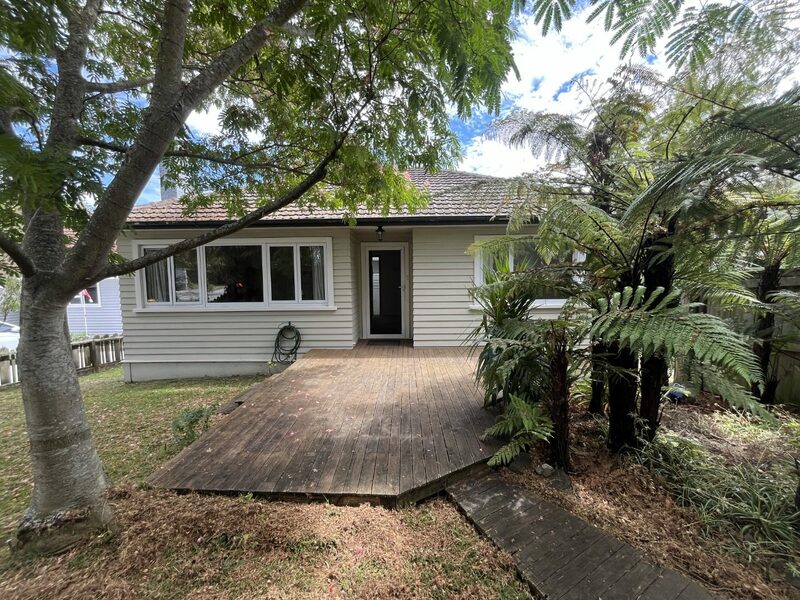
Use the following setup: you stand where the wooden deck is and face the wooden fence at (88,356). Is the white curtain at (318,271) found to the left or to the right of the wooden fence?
right

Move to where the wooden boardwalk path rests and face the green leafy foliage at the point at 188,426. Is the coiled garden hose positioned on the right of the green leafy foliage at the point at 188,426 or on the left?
right

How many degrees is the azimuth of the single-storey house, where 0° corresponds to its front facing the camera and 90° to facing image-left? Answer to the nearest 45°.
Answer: approximately 0°

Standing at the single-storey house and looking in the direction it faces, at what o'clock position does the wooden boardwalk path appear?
The wooden boardwalk path is roughly at 11 o'clock from the single-storey house.

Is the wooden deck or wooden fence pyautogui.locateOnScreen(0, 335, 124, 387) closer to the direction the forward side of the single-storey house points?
the wooden deck

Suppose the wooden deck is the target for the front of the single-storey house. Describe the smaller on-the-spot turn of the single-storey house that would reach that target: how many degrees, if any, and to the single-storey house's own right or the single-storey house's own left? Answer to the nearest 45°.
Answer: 0° — it already faces it

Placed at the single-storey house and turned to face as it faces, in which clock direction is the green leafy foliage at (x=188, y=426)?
The green leafy foliage is roughly at 12 o'clock from the single-storey house.

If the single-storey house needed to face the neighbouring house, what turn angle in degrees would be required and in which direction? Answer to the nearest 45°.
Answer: approximately 135° to its right

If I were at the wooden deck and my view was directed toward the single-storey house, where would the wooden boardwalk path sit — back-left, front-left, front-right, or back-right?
back-right
